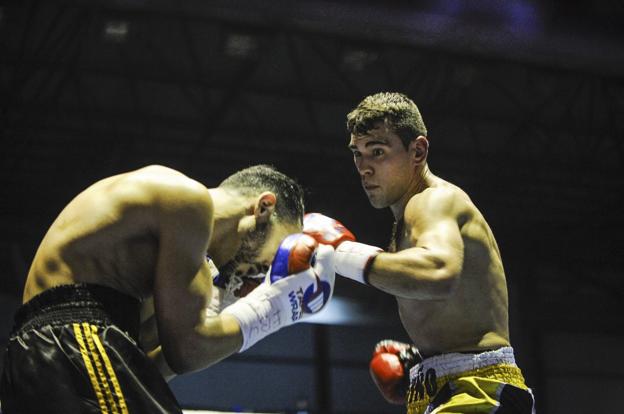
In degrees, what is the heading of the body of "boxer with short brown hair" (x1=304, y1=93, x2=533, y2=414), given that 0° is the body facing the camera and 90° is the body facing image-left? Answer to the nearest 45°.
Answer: approximately 90°

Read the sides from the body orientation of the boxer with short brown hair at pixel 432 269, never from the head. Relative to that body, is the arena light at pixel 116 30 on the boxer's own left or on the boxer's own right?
on the boxer's own right

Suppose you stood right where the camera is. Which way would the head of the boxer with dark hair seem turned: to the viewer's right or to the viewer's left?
to the viewer's right

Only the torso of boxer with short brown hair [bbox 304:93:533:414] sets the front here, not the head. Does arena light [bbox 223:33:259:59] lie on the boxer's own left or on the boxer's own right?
on the boxer's own right
